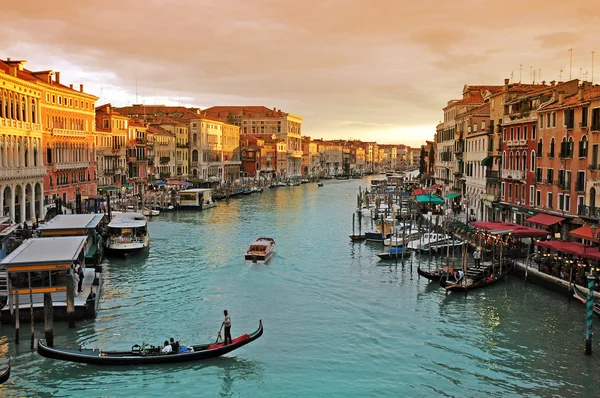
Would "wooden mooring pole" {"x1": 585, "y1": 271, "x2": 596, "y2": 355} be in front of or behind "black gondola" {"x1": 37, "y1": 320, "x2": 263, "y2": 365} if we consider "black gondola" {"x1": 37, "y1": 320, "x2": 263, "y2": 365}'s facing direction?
behind

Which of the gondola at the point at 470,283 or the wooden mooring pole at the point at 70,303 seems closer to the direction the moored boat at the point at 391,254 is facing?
the wooden mooring pole

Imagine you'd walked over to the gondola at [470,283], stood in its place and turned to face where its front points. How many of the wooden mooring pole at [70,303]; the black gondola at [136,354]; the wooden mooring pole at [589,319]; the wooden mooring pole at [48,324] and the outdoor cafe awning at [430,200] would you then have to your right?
1

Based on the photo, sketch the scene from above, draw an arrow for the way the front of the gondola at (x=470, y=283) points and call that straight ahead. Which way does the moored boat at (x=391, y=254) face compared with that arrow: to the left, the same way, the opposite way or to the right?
the same way

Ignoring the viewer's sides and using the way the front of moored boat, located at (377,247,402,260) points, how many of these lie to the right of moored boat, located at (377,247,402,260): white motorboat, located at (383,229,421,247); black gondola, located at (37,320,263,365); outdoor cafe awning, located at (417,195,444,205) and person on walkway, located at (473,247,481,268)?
2

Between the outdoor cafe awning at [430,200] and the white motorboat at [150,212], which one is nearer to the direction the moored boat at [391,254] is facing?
the white motorboat

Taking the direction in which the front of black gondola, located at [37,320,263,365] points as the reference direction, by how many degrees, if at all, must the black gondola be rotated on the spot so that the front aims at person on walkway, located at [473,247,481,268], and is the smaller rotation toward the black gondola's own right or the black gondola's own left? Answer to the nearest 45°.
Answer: approximately 135° to the black gondola's own right

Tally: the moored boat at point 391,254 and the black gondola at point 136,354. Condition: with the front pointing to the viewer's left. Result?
2

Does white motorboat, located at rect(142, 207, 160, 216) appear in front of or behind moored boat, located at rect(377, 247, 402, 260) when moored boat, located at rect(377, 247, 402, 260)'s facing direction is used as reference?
in front

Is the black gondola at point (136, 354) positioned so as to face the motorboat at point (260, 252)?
no

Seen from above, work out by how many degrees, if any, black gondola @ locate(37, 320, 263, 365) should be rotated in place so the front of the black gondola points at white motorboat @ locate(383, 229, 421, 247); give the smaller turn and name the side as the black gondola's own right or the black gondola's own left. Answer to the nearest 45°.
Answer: approximately 135° to the black gondola's own right

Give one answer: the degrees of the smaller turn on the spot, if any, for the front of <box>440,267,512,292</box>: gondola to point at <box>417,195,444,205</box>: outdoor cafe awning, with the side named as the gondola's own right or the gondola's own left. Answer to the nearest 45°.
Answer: approximately 90° to the gondola's own right

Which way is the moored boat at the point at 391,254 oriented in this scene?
to the viewer's left

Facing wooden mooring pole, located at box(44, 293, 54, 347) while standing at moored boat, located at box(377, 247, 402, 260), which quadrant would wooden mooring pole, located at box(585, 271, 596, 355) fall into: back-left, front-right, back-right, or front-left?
front-left

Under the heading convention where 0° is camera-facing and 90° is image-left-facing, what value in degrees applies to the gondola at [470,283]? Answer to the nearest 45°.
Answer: approximately 90°

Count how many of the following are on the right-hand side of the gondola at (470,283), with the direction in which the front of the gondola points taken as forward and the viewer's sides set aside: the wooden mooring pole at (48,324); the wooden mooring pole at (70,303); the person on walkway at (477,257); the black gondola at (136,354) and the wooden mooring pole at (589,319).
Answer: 1

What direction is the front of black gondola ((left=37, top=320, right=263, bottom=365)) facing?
to the viewer's left

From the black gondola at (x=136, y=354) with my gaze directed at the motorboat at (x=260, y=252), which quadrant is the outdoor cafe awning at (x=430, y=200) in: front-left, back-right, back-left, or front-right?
front-right

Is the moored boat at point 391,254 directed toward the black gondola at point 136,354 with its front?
no
